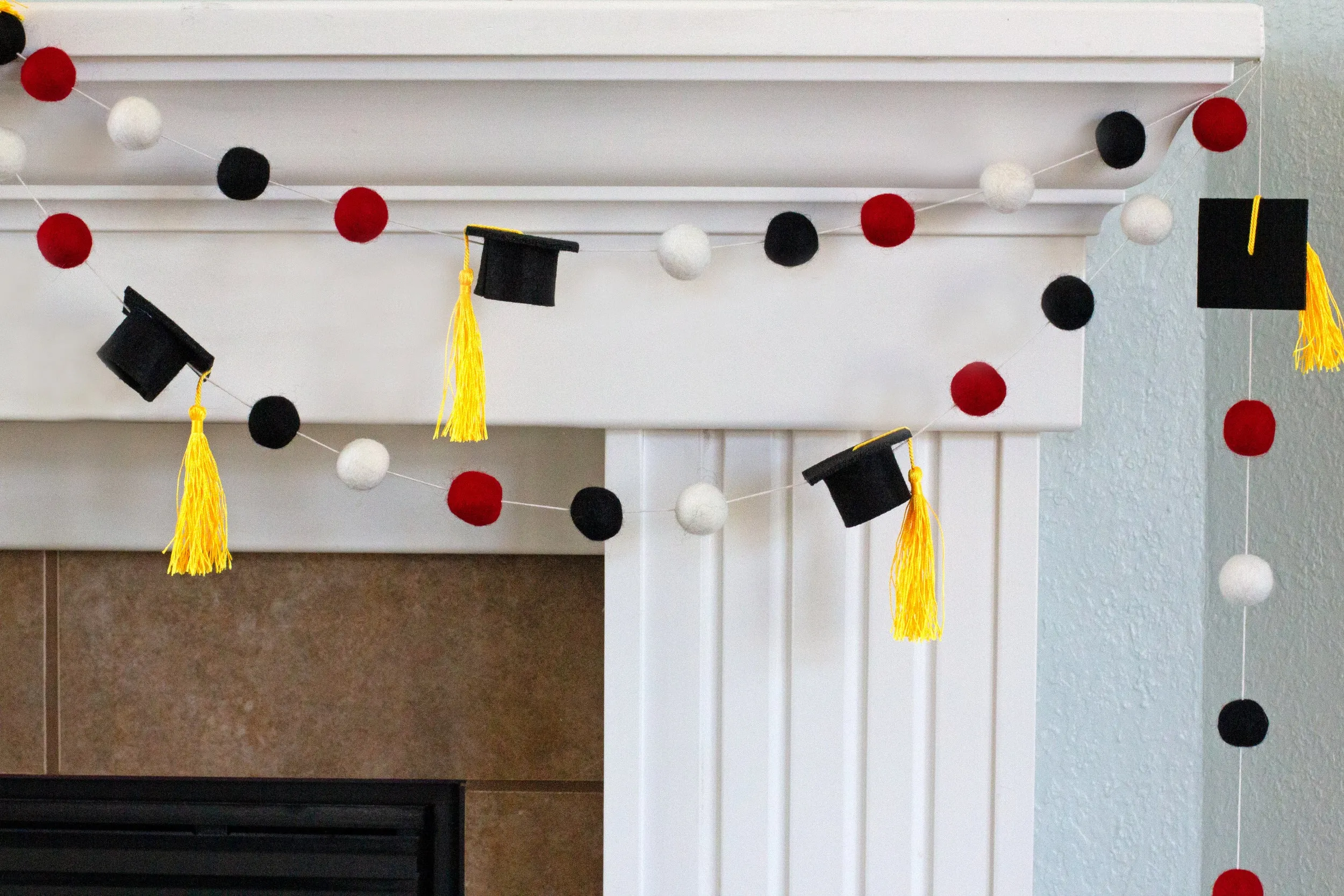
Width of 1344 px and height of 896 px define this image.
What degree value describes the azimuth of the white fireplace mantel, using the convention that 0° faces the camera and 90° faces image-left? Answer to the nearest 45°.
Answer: approximately 0°
